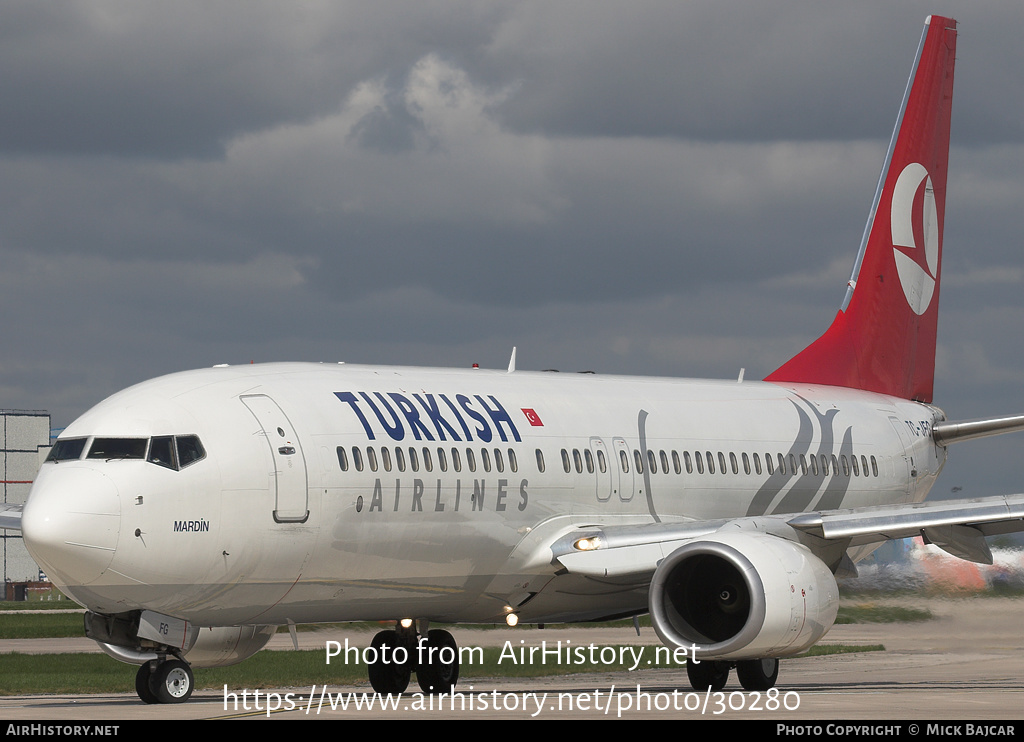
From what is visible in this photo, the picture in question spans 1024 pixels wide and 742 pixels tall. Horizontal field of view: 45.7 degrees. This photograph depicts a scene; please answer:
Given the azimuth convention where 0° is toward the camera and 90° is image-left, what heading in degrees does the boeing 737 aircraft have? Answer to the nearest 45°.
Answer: approximately 45°
